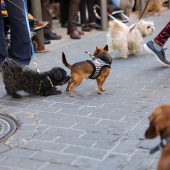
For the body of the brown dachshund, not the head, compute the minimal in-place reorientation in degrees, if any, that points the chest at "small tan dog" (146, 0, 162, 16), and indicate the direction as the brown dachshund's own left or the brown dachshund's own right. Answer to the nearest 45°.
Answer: approximately 90° to the brown dachshund's own right

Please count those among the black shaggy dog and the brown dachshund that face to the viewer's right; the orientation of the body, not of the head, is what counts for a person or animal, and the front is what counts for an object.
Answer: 1

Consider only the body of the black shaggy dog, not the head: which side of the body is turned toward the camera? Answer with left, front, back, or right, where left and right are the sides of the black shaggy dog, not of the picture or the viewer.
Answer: right

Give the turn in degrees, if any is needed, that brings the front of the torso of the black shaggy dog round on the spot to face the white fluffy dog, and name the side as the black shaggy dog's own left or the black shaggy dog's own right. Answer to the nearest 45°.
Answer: approximately 45° to the black shaggy dog's own left

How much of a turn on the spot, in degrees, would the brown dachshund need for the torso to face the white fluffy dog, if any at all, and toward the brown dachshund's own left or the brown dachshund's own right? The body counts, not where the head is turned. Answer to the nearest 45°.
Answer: approximately 90° to the brown dachshund's own right

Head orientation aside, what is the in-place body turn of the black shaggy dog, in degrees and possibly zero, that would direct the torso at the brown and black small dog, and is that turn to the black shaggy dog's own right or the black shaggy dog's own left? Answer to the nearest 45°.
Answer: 0° — it already faces it

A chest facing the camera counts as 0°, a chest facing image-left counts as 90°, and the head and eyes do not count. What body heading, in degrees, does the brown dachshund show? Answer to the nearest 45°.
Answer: approximately 90°

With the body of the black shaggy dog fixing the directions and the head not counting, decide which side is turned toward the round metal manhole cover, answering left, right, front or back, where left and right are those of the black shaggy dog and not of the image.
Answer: right
